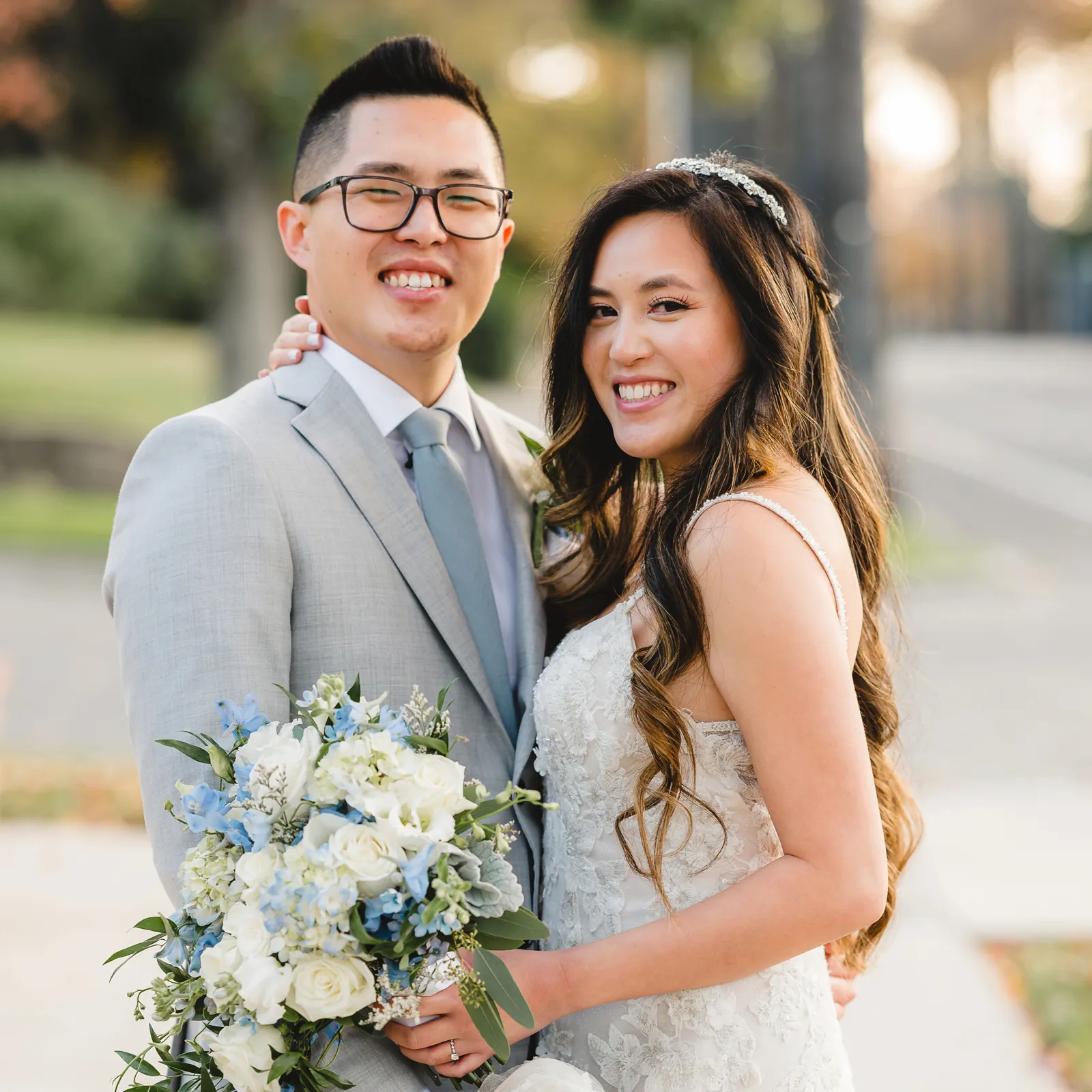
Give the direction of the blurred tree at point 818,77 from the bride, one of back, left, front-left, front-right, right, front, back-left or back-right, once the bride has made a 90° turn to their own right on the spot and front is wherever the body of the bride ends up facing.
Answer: front

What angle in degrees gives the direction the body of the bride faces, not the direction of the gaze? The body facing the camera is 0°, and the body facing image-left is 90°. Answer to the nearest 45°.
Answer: approximately 90°

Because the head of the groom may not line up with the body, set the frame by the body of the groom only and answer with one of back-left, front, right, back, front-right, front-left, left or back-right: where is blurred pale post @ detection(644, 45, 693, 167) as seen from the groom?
back-left

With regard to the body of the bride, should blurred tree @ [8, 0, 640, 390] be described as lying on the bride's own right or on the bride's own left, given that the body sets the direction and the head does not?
on the bride's own right

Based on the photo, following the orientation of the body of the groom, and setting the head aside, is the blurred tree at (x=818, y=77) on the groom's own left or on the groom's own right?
on the groom's own left

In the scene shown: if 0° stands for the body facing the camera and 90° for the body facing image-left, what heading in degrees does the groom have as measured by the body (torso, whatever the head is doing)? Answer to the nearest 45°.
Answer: approximately 315°

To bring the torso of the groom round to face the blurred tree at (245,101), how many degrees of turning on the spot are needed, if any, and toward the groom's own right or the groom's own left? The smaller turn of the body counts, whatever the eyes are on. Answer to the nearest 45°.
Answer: approximately 135° to the groom's own left

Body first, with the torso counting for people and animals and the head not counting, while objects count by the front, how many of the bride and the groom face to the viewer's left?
1

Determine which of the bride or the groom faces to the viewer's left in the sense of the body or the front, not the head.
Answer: the bride

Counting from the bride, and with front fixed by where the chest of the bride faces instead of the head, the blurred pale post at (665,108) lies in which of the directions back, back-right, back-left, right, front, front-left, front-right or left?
right
